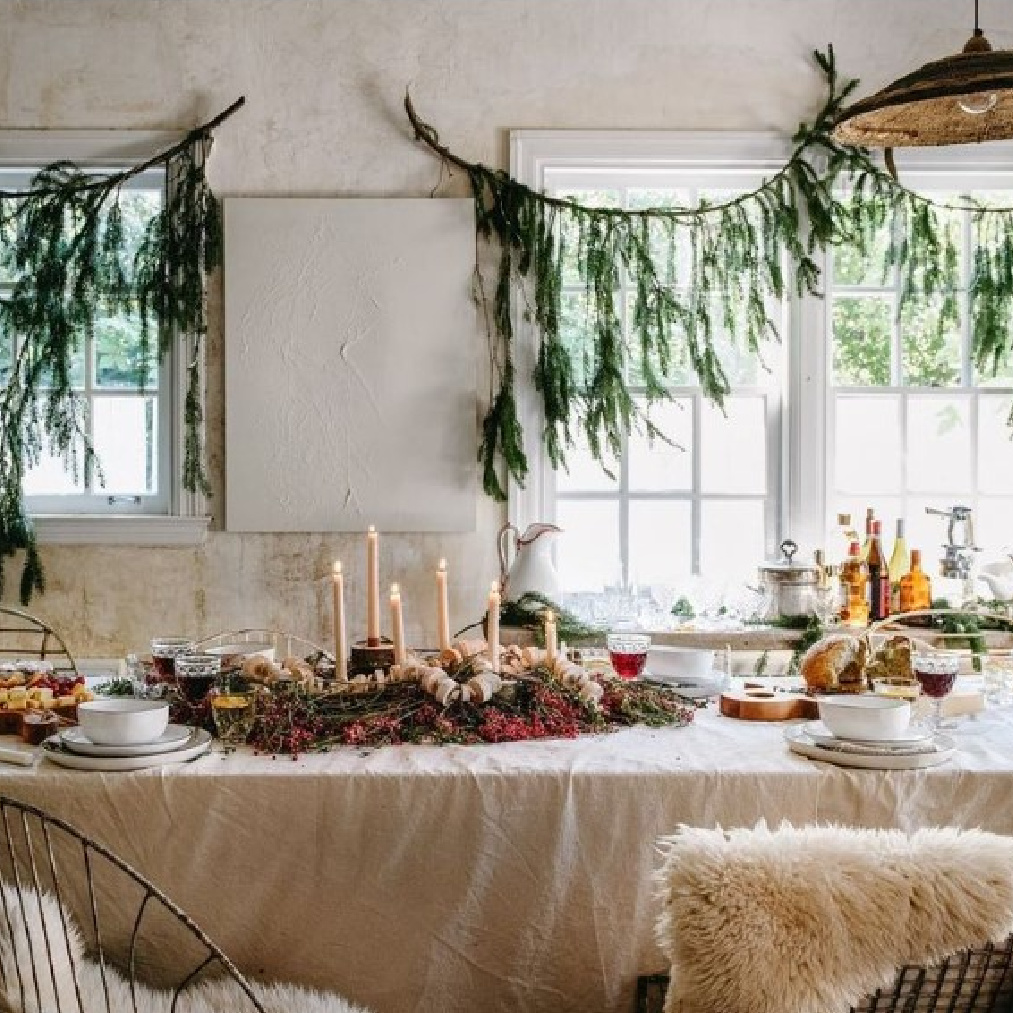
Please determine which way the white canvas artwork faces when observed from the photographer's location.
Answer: facing the viewer

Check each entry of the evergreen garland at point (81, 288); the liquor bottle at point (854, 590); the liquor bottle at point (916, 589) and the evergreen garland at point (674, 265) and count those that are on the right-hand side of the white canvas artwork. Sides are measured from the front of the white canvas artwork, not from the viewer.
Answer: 1

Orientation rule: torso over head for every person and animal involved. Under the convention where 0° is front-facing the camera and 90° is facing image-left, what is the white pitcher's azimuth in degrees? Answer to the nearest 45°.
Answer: approximately 270°

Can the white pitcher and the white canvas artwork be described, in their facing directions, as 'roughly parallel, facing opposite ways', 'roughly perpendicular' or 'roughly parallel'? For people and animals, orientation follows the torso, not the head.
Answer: roughly perpendicular

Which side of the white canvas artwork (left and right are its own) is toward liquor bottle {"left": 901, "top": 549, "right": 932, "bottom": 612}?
left

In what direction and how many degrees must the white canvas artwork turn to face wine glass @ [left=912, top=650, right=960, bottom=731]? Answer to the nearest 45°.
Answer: approximately 45° to its left

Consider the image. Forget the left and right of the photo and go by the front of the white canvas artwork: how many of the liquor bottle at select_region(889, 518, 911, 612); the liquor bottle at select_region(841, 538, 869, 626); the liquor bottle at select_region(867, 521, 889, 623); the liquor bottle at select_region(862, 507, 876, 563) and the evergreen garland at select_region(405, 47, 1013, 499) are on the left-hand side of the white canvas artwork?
5

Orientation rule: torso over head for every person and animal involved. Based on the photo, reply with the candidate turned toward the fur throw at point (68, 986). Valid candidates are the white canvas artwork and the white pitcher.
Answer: the white canvas artwork

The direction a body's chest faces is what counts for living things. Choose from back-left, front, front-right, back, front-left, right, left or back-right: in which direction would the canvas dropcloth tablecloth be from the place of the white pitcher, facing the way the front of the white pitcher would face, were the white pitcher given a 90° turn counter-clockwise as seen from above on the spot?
back

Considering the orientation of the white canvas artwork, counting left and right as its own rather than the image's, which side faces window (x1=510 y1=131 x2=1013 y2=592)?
left

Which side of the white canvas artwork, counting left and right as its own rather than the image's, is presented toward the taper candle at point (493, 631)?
front

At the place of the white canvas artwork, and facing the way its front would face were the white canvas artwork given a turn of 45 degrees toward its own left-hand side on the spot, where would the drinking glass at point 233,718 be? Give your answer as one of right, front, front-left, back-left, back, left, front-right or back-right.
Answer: front-right

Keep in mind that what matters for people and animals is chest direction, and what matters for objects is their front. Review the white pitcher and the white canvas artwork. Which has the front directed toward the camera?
the white canvas artwork

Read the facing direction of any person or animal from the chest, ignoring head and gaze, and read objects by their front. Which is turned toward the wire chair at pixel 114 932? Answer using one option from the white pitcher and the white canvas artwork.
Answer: the white canvas artwork

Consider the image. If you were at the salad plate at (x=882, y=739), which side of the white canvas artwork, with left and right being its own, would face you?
front

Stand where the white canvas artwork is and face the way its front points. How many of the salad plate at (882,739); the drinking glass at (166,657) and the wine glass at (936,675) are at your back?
0

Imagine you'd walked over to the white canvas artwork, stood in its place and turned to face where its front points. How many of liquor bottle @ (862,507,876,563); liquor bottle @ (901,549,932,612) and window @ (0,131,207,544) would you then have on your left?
2
